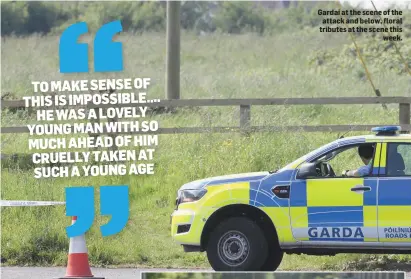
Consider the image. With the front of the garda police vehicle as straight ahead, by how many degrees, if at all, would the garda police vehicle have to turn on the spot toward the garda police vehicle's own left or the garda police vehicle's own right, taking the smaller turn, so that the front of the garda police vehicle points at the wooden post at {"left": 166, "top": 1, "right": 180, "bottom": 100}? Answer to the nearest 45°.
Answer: approximately 90° to the garda police vehicle's own right

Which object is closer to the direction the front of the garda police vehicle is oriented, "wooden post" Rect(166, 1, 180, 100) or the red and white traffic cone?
the red and white traffic cone

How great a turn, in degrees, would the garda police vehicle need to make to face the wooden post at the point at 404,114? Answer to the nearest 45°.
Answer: approximately 90° to its right

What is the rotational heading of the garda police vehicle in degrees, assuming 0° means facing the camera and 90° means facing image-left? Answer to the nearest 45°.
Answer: approximately 90°

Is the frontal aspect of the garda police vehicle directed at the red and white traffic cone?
yes

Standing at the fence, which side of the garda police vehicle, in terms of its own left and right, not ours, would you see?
right
